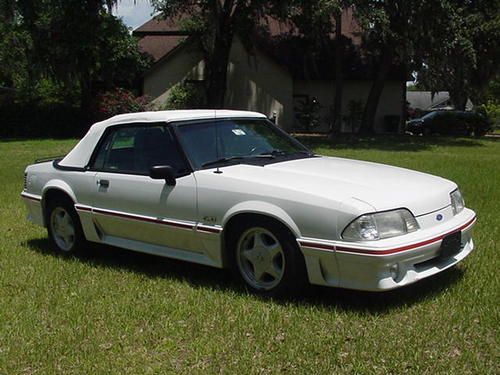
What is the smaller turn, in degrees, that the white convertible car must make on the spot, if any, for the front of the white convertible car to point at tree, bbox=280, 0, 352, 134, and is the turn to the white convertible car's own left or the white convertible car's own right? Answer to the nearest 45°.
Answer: approximately 135° to the white convertible car's own left

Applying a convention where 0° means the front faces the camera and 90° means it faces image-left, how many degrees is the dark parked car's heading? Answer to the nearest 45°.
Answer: approximately 90°

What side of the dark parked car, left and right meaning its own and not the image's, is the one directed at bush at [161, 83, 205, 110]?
front

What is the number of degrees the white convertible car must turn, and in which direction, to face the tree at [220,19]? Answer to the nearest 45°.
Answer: approximately 135° to its left

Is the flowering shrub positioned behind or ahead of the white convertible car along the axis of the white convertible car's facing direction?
behind

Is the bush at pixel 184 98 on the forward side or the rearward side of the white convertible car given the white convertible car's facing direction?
on the rearward side

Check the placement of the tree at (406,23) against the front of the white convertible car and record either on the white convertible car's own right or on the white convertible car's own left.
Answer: on the white convertible car's own left

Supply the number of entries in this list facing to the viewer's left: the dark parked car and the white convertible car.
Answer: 1

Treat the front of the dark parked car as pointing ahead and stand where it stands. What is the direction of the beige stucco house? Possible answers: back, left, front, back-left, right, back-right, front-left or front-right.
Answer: front

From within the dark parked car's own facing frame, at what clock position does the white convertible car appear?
The white convertible car is roughly at 9 o'clock from the dark parked car.

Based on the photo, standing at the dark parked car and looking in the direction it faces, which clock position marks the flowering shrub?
The flowering shrub is roughly at 11 o'clock from the dark parked car.

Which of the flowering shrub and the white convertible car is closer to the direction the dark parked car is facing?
the flowering shrub
